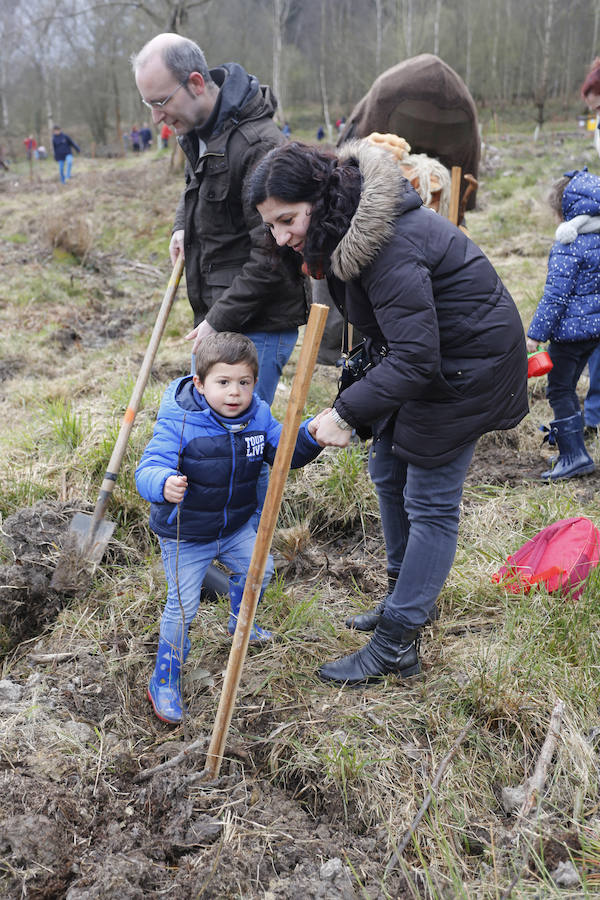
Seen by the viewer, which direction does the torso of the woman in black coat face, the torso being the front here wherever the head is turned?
to the viewer's left

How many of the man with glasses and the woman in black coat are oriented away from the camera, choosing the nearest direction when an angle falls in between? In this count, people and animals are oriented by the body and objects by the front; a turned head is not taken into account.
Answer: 0

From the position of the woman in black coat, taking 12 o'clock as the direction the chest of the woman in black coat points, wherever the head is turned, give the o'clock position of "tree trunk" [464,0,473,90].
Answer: The tree trunk is roughly at 3 o'clock from the woman in black coat.

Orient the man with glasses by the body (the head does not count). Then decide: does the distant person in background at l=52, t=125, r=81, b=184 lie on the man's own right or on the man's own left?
on the man's own right

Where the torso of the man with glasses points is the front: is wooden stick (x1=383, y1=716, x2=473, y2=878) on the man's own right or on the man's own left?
on the man's own left

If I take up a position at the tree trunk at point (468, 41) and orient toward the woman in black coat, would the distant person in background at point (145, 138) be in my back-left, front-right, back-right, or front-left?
front-right

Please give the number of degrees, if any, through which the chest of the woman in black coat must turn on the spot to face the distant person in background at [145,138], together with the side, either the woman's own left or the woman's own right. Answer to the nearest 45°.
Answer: approximately 90° to the woman's own right

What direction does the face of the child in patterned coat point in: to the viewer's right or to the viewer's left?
to the viewer's left

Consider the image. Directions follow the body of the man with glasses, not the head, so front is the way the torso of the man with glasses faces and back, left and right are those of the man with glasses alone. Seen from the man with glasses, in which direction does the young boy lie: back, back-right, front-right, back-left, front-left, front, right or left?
front-left

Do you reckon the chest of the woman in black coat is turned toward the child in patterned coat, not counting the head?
no

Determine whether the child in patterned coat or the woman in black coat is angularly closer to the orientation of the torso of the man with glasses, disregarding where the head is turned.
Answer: the woman in black coat
